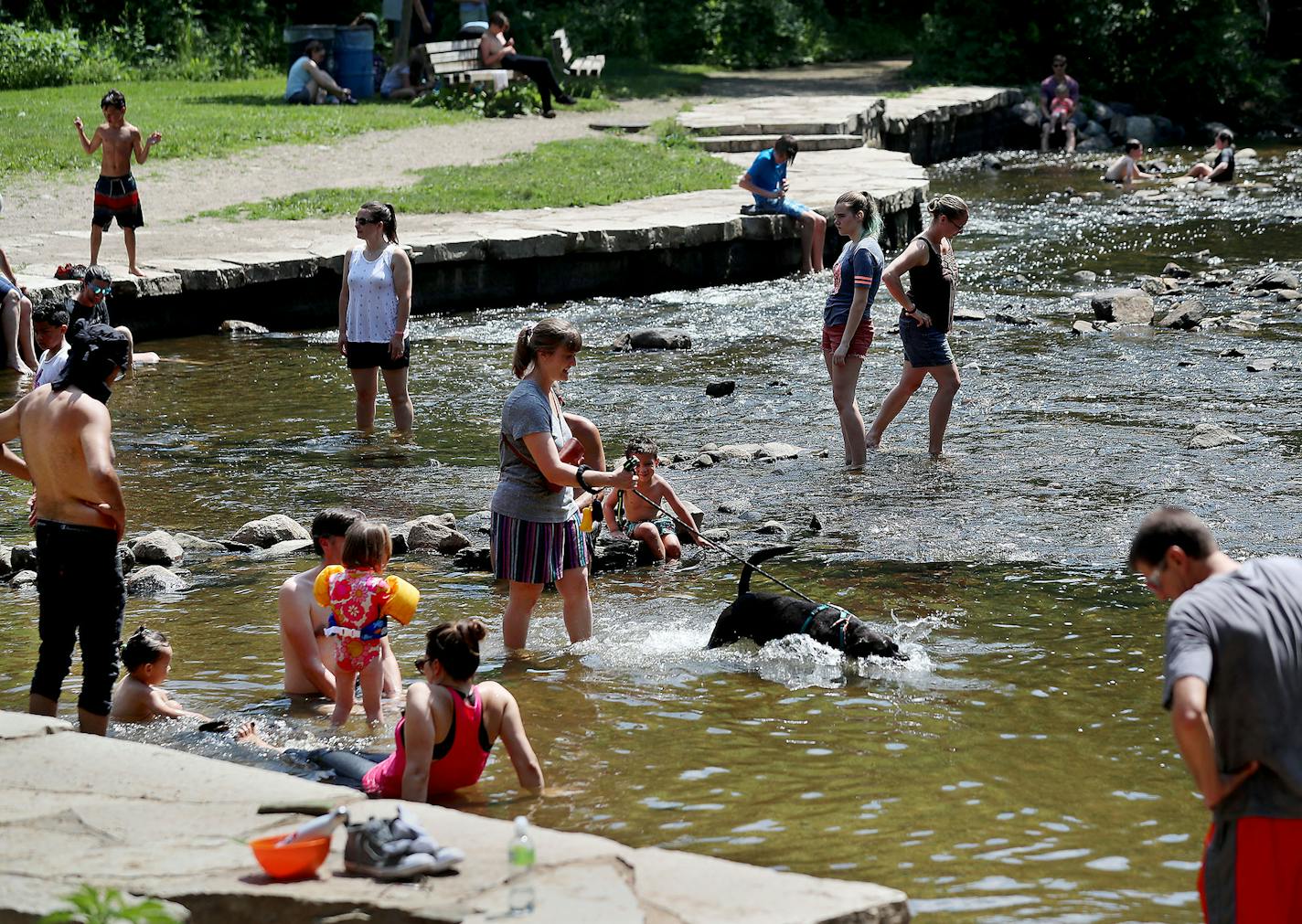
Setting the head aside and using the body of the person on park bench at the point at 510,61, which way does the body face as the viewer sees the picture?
to the viewer's right

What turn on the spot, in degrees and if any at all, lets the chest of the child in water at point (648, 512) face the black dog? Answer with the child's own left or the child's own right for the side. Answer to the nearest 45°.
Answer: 0° — they already face it

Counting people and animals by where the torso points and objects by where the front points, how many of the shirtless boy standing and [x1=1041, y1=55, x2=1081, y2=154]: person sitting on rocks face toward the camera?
2

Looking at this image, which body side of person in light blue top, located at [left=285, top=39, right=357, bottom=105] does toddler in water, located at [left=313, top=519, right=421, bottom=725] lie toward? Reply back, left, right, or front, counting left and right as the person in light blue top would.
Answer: right

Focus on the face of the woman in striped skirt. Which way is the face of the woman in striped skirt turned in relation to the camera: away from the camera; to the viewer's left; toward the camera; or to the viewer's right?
to the viewer's right

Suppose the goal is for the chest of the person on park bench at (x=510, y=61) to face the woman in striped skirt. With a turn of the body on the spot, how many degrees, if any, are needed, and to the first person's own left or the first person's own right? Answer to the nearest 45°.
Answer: approximately 90° to the first person's own right

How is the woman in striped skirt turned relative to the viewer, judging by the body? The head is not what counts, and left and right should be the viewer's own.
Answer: facing to the right of the viewer
